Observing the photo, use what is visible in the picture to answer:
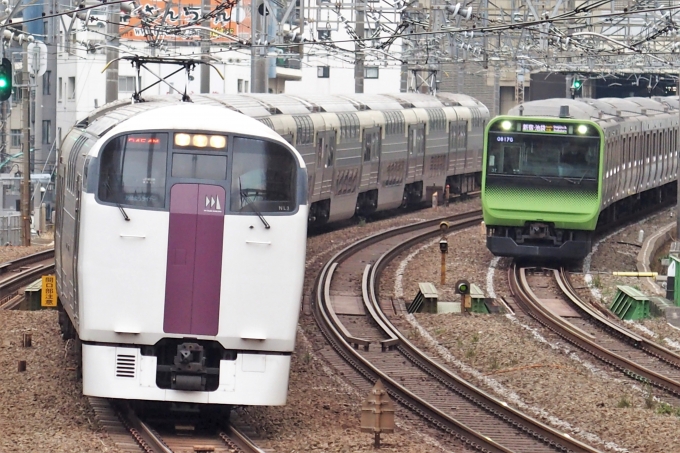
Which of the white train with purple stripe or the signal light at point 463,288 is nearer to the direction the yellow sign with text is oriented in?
the white train with purple stripe

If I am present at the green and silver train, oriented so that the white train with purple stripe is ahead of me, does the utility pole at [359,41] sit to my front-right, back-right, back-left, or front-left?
back-right

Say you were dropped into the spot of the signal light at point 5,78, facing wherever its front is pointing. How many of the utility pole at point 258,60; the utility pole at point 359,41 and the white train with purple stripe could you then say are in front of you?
1

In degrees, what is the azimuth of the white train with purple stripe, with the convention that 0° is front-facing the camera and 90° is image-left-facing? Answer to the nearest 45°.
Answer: approximately 0°

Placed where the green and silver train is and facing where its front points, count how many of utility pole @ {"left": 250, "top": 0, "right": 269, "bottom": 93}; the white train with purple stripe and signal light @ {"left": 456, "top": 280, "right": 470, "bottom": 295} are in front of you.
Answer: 2

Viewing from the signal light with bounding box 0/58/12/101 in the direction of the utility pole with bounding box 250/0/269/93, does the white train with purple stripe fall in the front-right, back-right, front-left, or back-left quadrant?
back-right

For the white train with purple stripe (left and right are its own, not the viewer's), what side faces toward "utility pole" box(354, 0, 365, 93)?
back

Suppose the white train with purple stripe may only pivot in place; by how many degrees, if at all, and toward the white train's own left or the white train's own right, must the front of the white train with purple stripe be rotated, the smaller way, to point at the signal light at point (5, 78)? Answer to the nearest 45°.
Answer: approximately 180°

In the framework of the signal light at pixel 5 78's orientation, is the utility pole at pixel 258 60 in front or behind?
behind

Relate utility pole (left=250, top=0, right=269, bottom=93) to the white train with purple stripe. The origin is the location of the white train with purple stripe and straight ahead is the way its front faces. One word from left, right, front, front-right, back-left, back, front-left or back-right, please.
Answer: back

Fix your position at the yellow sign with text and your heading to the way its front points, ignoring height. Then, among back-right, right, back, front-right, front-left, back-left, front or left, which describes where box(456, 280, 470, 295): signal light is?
left

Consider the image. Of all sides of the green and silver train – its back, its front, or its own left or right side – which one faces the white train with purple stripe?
front

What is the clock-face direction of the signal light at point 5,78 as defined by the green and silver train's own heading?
The signal light is roughly at 2 o'clock from the green and silver train.

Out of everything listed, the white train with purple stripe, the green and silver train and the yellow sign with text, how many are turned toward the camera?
3
